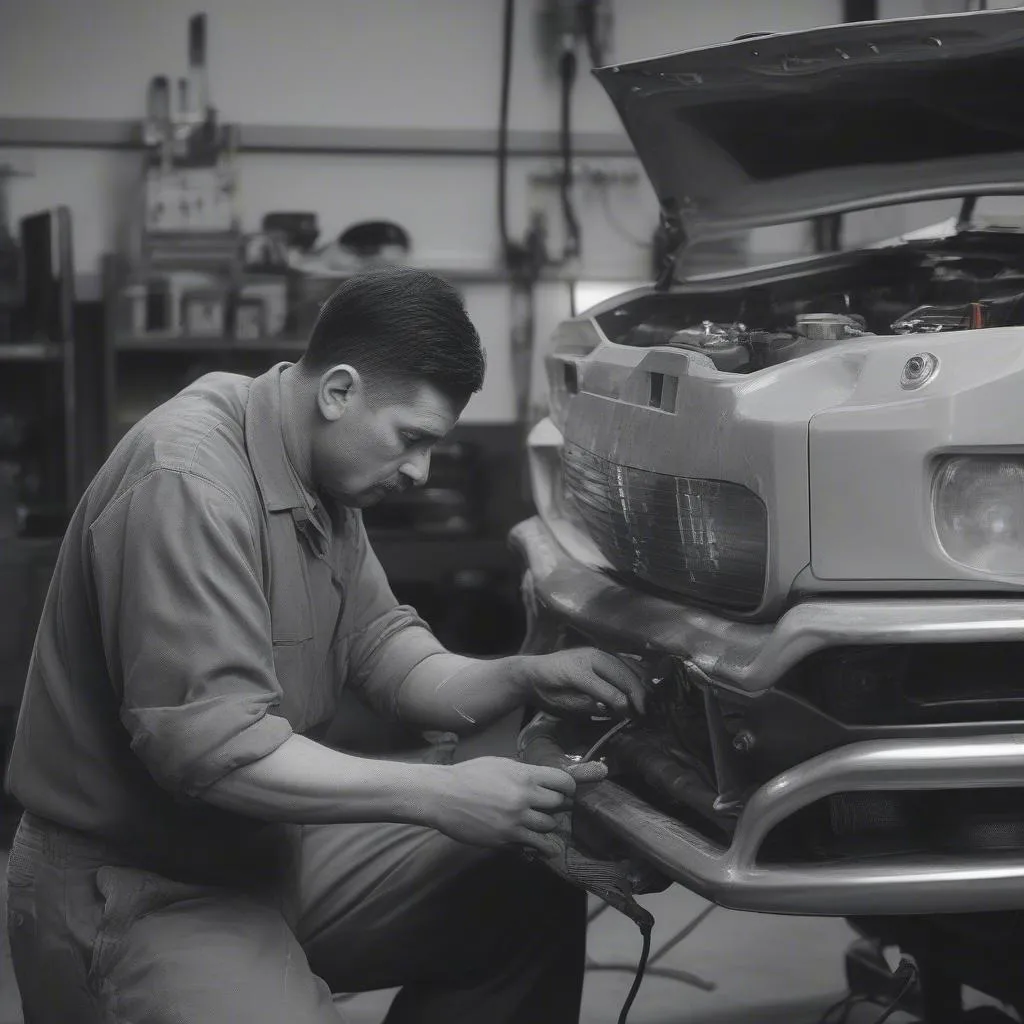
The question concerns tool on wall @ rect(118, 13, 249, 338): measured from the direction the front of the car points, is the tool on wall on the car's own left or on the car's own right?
on the car's own right

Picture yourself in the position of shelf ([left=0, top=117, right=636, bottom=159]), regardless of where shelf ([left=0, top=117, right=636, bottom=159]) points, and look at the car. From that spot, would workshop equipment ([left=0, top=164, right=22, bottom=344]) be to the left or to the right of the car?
right

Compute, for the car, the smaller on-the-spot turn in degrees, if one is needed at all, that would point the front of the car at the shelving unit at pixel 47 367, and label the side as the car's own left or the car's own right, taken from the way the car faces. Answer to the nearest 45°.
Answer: approximately 90° to the car's own right

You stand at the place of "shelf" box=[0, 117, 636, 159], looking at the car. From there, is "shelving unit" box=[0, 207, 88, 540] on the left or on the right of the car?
right

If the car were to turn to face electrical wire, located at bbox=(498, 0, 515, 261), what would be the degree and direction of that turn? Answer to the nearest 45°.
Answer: approximately 135° to its right

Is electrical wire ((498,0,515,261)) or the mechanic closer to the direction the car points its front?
the mechanic

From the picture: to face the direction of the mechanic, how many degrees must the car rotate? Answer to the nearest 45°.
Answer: approximately 45° to its right

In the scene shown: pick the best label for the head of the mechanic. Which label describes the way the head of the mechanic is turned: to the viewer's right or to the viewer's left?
to the viewer's right

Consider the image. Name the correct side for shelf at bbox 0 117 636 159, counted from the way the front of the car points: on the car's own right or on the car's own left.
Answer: on the car's own right

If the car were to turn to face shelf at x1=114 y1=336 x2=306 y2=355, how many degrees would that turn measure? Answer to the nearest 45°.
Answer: approximately 90° to its right

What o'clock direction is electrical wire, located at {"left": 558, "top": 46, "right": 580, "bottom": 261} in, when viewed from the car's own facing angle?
The electrical wire is roughly at 4 o'clock from the car.

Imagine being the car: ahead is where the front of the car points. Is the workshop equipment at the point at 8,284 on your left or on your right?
on your right

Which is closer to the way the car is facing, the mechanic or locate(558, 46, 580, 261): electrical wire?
the mechanic

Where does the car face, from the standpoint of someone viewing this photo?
facing the viewer and to the left of the viewer
